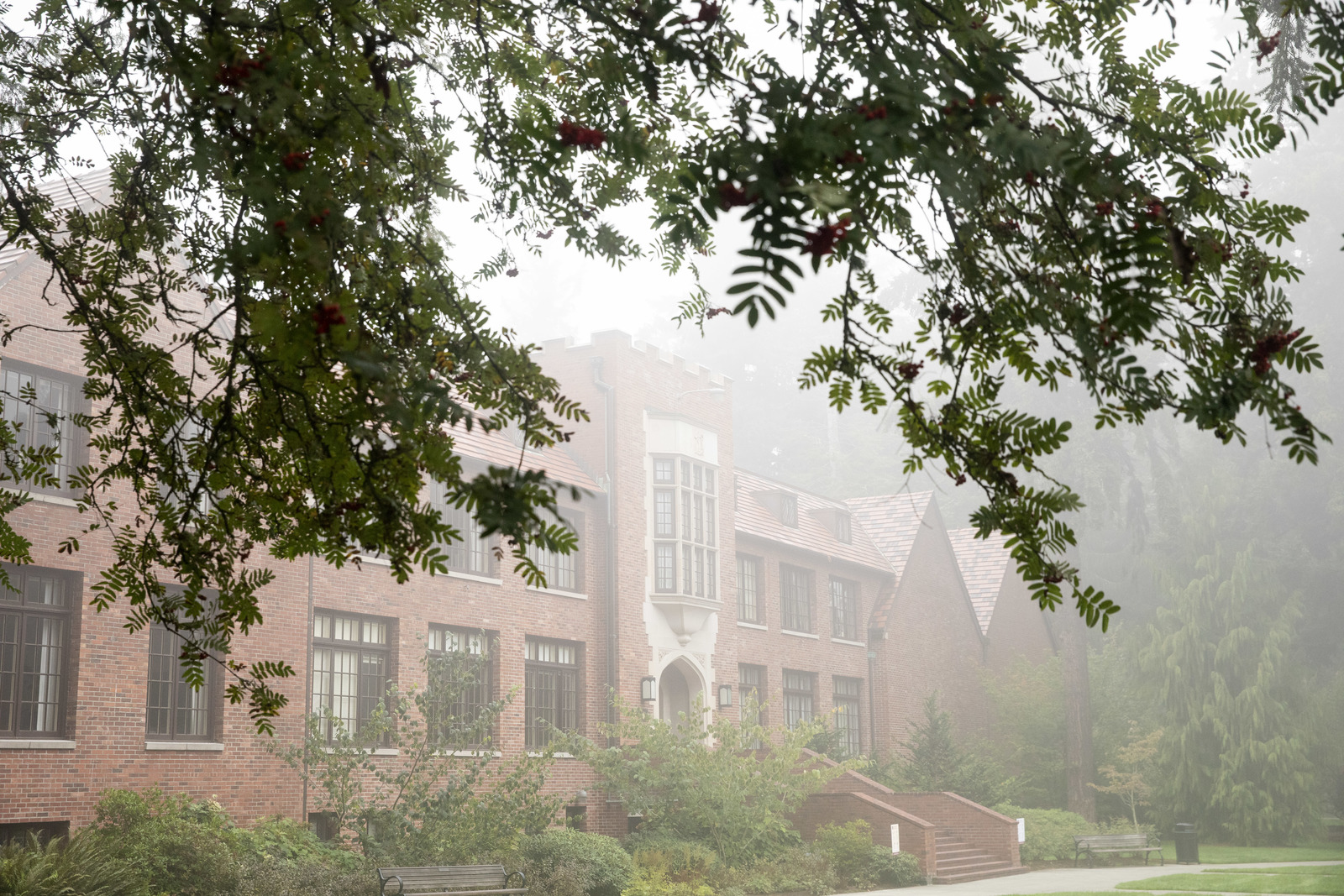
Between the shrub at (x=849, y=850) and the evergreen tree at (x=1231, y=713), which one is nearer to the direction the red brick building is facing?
the shrub

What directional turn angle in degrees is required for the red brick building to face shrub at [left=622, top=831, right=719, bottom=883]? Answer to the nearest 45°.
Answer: approximately 45° to its right

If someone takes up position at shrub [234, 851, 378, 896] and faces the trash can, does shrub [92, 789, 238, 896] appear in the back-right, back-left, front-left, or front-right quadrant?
back-left

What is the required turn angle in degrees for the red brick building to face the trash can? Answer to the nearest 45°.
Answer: approximately 45° to its left

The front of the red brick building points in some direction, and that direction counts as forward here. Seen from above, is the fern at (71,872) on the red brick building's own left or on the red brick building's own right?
on the red brick building's own right
